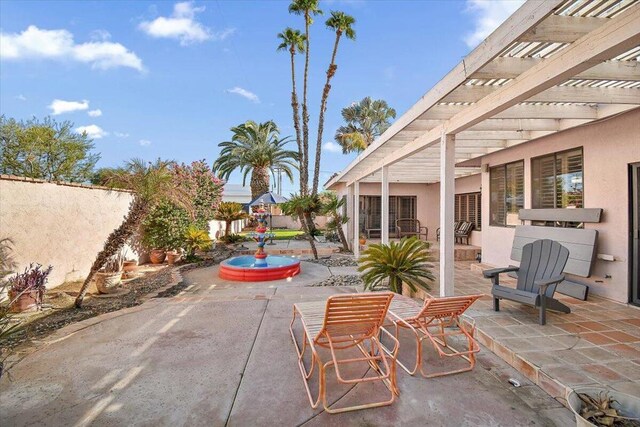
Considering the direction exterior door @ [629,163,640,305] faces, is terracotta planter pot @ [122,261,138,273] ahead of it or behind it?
ahead

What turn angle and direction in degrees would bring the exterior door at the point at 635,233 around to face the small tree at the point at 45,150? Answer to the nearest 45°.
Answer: approximately 45° to its right

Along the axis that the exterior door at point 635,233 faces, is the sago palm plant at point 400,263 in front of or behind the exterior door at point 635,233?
in front

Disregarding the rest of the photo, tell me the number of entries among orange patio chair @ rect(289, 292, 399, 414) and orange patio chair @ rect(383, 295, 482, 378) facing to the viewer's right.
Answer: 0

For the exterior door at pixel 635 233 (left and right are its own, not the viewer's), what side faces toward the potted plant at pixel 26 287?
front

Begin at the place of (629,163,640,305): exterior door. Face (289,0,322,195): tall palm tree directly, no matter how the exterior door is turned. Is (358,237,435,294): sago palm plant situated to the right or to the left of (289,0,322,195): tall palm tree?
left

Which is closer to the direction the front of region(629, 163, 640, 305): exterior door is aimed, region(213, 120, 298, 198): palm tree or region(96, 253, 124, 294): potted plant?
the potted plant
